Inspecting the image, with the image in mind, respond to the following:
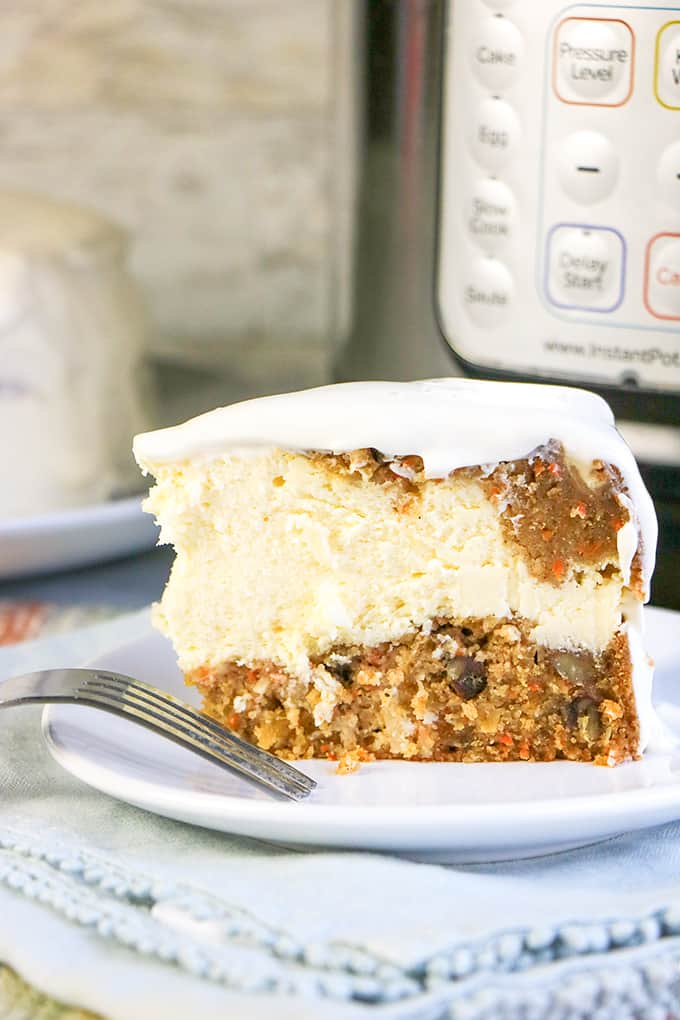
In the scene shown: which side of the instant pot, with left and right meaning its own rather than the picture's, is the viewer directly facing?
front

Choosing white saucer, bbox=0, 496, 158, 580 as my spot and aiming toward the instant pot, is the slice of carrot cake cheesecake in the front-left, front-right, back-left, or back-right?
front-right
